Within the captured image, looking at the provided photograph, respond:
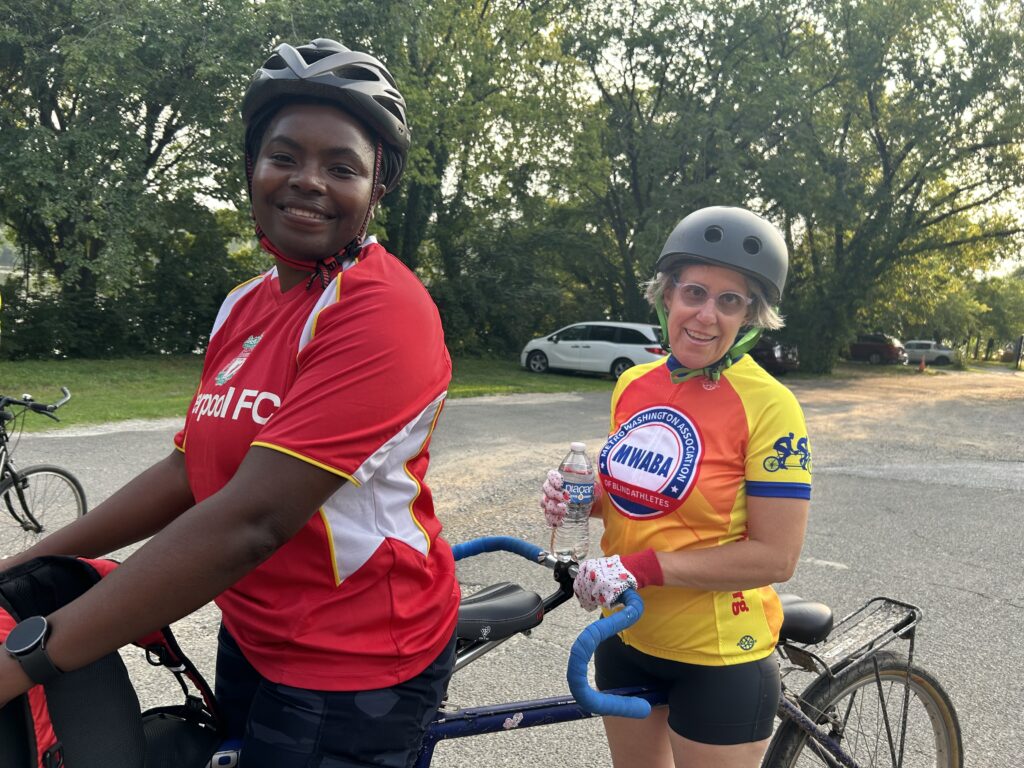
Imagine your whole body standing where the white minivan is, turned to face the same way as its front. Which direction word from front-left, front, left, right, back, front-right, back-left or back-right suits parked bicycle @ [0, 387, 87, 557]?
left

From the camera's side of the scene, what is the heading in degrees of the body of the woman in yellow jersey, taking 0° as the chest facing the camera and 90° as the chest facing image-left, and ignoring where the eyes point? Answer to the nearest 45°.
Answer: approximately 45°

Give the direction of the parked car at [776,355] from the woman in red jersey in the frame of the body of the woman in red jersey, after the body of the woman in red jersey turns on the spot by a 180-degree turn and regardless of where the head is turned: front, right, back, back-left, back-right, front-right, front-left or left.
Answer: front

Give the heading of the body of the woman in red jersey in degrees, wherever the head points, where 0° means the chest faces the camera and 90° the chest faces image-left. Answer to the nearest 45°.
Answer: approximately 45°

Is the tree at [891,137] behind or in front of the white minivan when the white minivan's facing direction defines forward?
behind

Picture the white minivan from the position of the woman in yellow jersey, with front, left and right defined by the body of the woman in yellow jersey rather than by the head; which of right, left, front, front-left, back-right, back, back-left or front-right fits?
back-right

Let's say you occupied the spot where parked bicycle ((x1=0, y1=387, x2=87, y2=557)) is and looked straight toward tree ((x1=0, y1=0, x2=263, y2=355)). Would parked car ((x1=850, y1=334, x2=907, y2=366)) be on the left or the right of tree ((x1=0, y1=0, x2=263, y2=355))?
right

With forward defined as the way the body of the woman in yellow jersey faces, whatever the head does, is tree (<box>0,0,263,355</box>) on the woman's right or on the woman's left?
on the woman's right

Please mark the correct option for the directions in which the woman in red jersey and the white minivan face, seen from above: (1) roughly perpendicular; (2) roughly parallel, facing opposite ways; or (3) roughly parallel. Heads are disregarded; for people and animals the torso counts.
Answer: roughly perpendicular

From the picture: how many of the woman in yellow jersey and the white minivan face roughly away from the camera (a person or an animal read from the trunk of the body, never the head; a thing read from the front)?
0

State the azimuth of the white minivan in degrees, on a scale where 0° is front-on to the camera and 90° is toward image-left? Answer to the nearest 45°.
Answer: approximately 90°

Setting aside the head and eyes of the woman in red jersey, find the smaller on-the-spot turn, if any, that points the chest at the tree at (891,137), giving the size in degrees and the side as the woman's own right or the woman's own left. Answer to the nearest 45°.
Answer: approximately 180°
